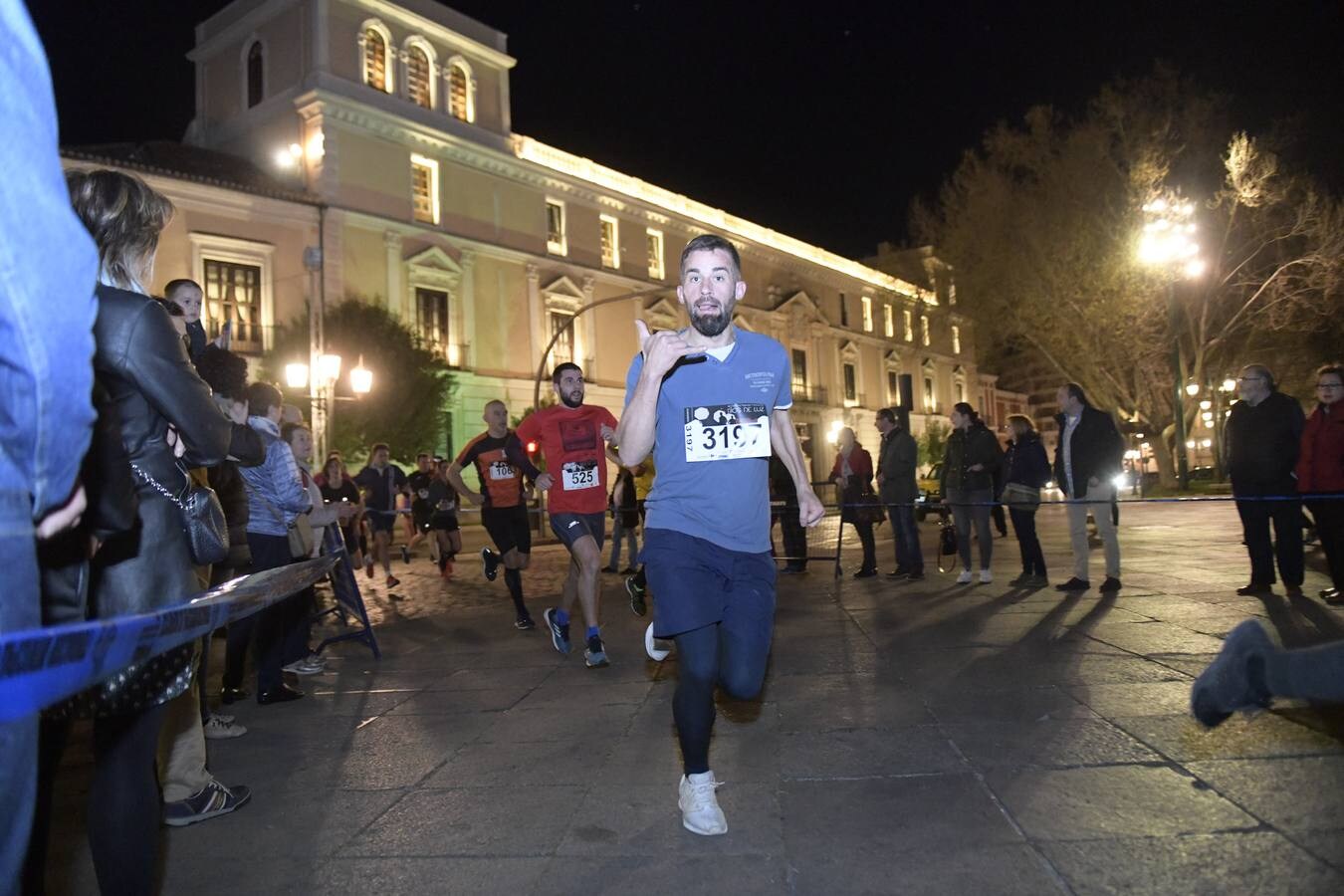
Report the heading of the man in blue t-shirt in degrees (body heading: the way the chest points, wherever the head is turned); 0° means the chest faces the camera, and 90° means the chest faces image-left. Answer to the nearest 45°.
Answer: approximately 0°

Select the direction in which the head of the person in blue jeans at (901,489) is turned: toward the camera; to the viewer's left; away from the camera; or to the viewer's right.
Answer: to the viewer's left

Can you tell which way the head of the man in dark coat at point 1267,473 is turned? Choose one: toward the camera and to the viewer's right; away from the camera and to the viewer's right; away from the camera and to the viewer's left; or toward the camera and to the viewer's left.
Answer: toward the camera and to the viewer's left

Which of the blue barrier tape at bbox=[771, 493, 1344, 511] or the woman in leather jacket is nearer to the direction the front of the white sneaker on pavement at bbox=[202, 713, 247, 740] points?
the blue barrier tape

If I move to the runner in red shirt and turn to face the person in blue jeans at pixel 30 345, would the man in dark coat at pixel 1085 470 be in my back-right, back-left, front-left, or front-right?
back-left

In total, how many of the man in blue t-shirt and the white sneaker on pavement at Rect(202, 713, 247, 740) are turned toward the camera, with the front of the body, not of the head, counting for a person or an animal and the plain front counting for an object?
1

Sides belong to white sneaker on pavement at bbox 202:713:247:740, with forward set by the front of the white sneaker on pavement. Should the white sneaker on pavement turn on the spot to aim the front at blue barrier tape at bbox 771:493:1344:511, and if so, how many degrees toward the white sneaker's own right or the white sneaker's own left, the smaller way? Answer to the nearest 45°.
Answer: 0° — it already faces it

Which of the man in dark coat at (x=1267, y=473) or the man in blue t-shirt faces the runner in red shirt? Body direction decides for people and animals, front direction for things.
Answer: the man in dark coat

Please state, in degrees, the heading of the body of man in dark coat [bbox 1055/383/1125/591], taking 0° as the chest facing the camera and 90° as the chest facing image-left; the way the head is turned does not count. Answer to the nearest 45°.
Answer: approximately 45°

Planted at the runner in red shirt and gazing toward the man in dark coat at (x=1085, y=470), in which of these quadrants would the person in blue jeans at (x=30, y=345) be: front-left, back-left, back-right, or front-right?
back-right

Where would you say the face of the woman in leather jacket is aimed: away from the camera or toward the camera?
away from the camera

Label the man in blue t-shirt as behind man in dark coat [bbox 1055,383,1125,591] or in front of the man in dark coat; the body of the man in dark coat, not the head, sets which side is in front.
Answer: in front

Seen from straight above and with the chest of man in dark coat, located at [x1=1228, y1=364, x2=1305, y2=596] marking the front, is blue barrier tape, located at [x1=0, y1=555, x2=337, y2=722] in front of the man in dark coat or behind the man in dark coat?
in front

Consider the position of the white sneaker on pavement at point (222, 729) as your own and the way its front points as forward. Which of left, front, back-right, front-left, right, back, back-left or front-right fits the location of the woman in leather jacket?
right
